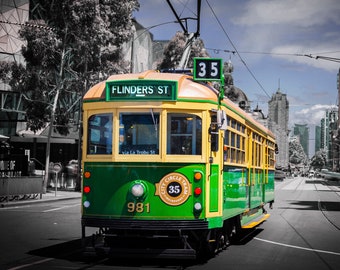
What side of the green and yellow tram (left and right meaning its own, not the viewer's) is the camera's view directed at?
front

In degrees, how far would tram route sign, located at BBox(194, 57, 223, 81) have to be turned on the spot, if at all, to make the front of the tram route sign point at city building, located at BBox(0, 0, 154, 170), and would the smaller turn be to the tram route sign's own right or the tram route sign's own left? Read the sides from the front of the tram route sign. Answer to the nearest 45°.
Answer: approximately 135° to the tram route sign's own right

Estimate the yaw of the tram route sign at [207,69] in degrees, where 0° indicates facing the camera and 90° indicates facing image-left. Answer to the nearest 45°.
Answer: approximately 0°
